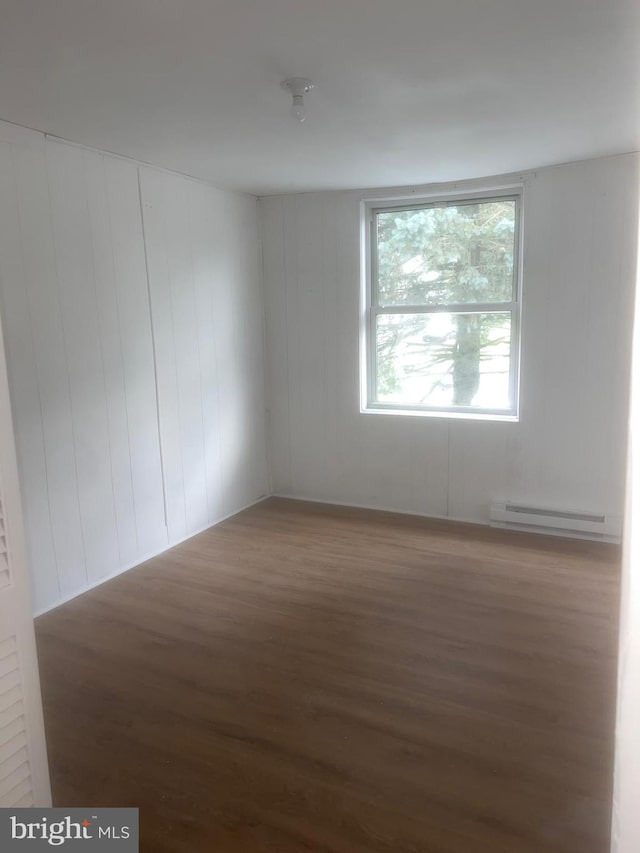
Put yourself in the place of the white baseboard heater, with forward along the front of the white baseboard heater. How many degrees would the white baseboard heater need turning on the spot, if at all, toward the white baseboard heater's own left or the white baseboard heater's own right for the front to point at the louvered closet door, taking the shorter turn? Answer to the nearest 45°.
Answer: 0° — it already faces it

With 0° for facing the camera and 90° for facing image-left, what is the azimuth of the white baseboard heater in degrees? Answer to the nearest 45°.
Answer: approximately 0°
